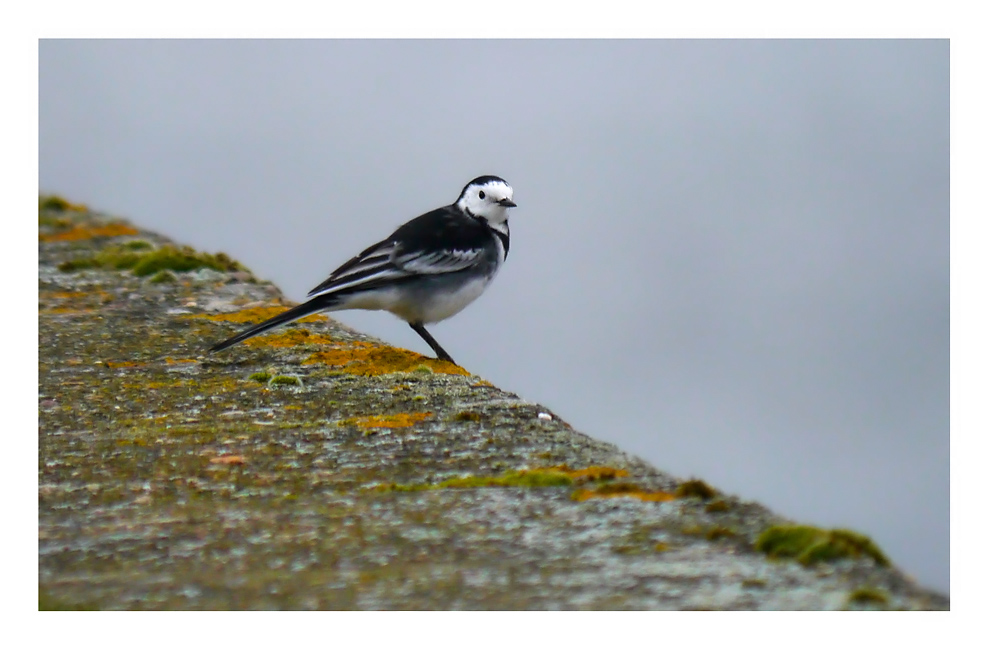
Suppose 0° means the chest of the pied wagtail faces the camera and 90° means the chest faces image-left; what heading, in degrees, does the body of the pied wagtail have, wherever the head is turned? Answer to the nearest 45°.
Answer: approximately 270°
